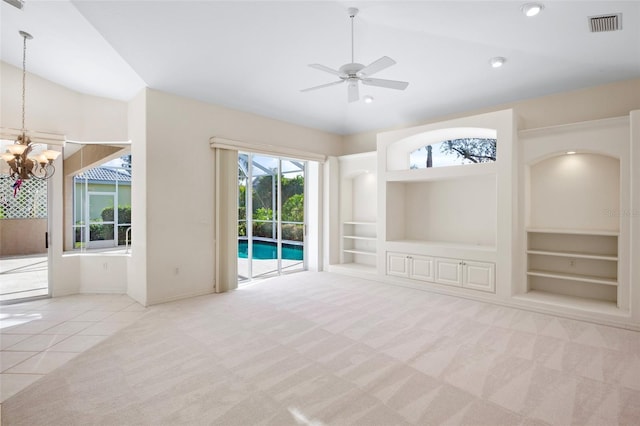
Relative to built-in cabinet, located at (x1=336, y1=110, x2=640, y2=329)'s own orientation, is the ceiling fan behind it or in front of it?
in front

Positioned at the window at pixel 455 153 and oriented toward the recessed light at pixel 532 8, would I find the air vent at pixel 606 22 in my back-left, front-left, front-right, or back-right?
front-left

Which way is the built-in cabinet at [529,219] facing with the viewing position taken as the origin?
facing the viewer and to the left of the viewer

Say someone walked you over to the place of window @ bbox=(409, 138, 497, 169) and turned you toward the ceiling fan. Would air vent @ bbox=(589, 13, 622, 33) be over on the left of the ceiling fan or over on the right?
left

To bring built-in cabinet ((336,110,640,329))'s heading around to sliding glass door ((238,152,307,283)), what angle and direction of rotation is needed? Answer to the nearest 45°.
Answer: approximately 45° to its right
